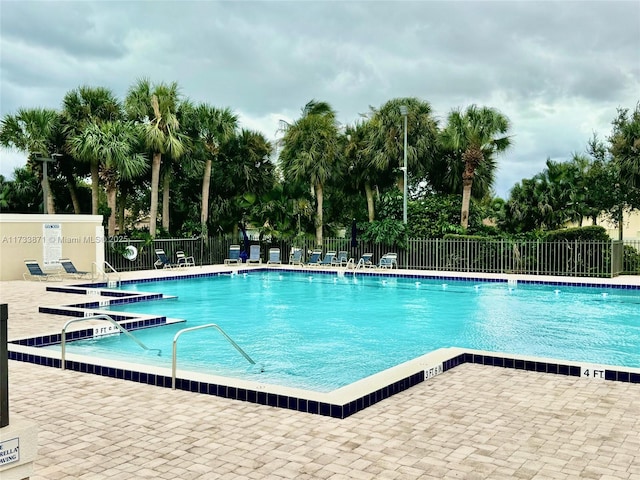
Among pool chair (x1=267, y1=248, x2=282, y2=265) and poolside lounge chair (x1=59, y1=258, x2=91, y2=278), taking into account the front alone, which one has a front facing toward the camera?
the pool chair

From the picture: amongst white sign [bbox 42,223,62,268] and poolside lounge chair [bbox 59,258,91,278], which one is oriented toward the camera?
the white sign

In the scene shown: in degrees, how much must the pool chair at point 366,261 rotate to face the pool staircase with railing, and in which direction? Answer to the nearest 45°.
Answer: approximately 90° to its right

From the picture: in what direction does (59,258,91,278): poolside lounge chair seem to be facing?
to the viewer's right

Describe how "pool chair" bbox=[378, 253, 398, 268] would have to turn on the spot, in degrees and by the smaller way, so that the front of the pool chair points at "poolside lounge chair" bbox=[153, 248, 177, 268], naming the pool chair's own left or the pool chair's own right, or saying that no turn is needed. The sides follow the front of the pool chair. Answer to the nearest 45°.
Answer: approximately 45° to the pool chair's own right

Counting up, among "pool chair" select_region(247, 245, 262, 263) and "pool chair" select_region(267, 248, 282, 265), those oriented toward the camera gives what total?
2

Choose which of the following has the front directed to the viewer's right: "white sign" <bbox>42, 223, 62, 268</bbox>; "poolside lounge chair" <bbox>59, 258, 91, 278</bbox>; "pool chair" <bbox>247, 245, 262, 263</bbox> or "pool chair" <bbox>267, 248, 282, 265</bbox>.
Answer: the poolside lounge chair

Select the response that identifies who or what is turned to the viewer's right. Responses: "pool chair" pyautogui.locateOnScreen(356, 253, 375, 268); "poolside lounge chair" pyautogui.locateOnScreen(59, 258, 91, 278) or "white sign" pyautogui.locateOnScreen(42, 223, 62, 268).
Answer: the poolside lounge chair

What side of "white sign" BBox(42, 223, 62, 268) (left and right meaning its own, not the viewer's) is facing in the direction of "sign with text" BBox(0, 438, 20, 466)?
front

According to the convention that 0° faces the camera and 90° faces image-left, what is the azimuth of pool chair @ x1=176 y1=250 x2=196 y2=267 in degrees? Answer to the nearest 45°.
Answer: approximately 315°

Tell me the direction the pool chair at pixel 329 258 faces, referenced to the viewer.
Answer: facing the viewer and to the left of the viewer

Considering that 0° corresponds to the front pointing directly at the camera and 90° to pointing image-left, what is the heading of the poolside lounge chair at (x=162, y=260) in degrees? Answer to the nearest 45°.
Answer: approximately 315°

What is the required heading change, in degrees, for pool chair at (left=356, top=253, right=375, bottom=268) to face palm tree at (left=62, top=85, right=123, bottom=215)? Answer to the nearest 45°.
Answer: approximately 45° to its right

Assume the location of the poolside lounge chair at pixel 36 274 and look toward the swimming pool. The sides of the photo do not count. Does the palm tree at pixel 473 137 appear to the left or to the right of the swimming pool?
left

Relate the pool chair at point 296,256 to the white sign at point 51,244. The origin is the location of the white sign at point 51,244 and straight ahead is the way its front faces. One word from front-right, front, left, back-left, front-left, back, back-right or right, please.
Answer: left

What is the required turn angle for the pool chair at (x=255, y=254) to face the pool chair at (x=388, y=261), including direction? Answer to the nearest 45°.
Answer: approximately 45° to its left

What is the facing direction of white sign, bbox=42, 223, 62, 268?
toward the camera
